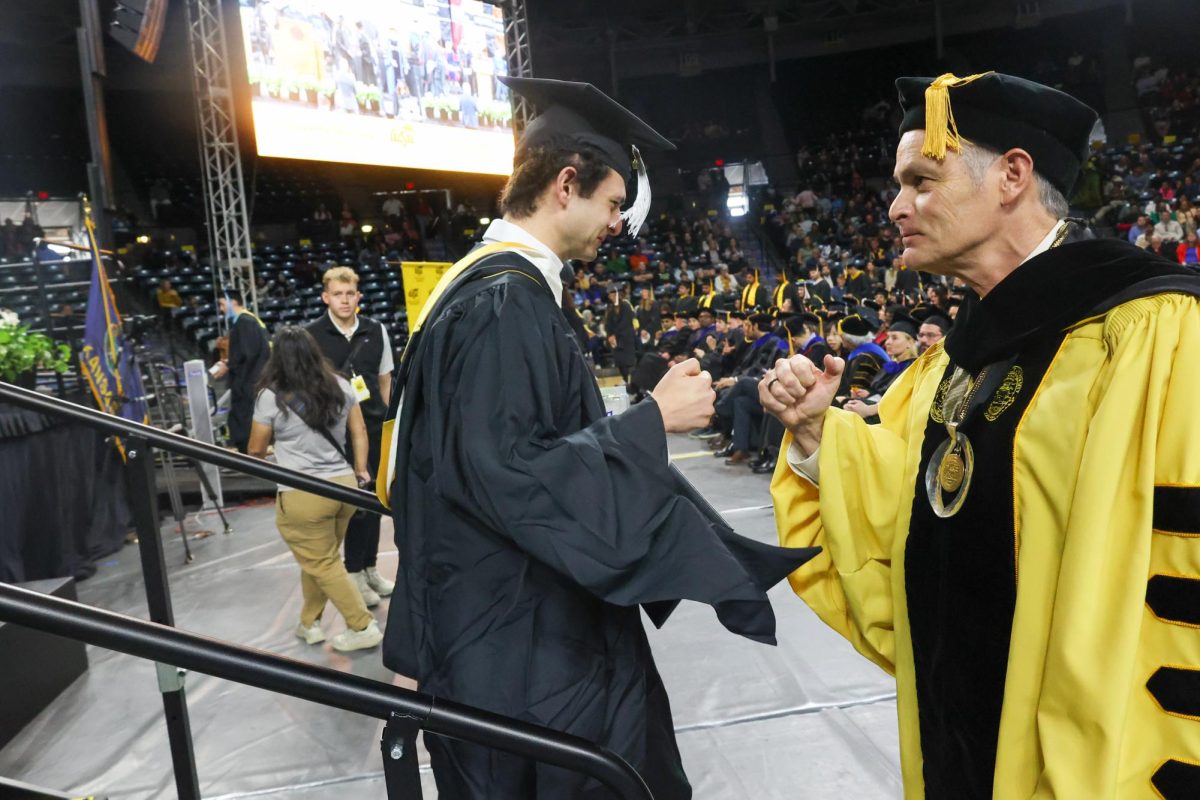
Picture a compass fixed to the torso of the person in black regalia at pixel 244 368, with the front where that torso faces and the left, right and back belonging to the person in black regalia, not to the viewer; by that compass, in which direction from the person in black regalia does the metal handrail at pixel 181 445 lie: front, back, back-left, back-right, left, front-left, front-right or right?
left

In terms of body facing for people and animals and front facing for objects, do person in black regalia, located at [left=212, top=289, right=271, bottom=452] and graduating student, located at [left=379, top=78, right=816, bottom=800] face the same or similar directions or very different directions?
very different directions

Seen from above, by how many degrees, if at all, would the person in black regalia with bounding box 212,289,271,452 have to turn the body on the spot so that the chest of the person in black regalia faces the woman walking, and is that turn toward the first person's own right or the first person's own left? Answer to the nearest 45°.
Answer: approximately 90° to the first person's own left

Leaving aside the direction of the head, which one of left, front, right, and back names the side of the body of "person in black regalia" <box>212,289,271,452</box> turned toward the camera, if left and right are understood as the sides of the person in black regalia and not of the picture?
left

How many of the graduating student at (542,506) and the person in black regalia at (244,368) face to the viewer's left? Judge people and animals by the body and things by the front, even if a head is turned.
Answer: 1

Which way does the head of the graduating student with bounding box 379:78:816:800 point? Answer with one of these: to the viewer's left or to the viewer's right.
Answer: to the viewer's right

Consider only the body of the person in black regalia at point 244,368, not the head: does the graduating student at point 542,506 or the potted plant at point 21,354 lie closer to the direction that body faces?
the potted plant

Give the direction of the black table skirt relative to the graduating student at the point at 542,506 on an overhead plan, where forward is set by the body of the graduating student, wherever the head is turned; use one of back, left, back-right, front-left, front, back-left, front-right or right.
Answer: back-left

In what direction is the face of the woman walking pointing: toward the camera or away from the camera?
away from the camera

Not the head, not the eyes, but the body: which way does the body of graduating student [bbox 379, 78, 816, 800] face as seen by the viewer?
to the viewer's right

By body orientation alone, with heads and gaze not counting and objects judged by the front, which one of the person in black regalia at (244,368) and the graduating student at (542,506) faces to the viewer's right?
the graduating student

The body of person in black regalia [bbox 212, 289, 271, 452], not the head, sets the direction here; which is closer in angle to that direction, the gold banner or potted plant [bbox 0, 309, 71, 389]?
the potted plant
